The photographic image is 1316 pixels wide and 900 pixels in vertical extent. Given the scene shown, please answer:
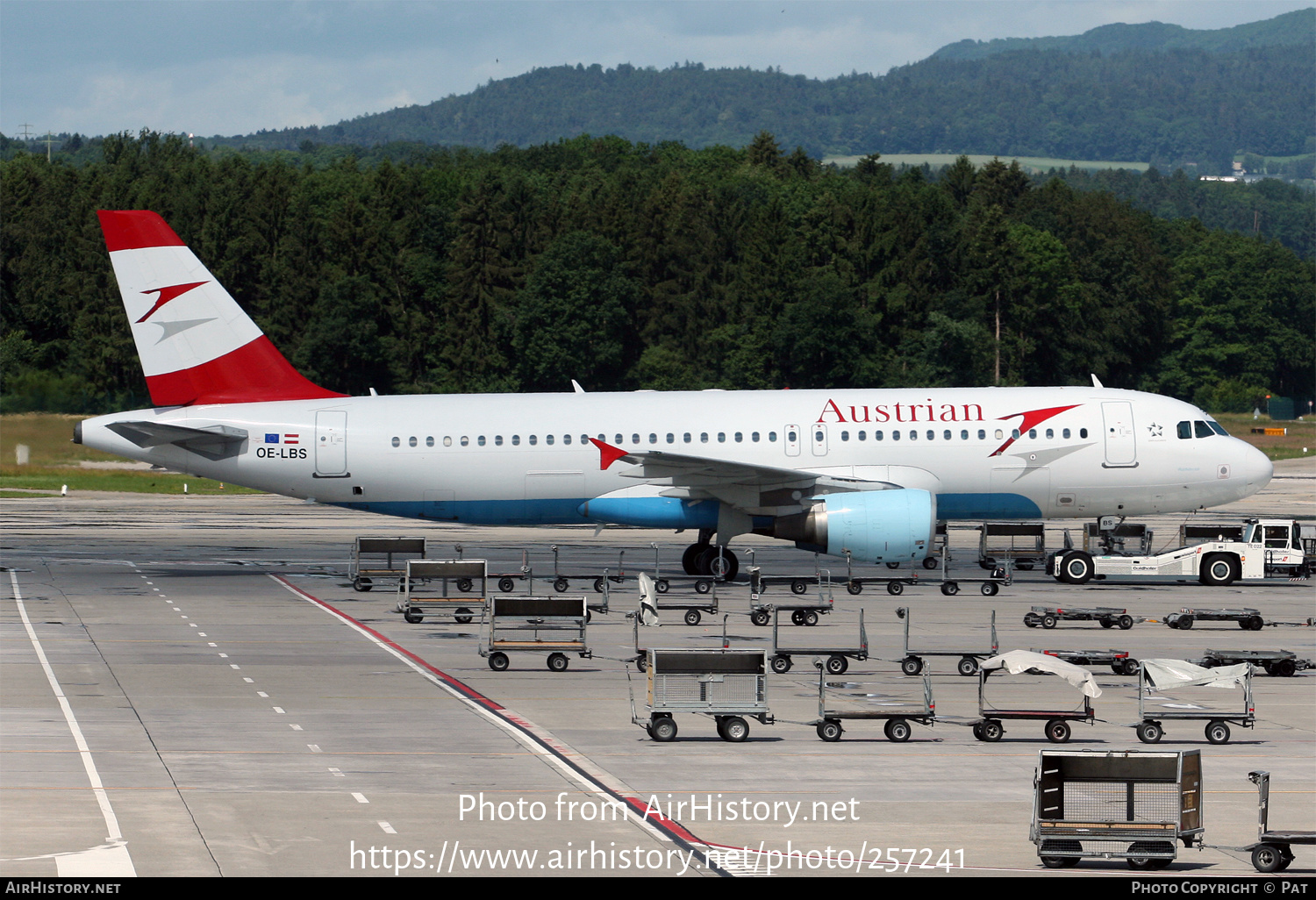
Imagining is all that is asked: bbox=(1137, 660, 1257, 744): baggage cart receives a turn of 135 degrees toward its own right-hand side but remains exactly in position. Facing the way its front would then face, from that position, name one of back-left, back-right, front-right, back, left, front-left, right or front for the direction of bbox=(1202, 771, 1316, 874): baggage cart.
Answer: back-right

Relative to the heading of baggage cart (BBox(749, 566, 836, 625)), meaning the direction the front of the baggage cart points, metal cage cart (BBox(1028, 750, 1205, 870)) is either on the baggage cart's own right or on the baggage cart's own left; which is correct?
on the baggage cart's own left

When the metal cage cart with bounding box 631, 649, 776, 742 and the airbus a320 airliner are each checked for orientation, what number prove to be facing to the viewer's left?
1

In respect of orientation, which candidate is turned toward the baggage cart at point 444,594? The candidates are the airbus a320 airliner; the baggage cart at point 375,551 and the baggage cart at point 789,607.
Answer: the baggage cart at point 789,607

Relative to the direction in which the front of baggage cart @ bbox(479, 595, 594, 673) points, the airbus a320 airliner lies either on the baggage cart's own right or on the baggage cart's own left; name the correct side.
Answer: on the baggage cart's own right

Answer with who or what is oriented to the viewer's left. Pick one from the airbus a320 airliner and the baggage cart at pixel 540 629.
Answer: the baggage cart

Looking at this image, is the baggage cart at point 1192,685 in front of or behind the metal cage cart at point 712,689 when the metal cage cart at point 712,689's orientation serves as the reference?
behind

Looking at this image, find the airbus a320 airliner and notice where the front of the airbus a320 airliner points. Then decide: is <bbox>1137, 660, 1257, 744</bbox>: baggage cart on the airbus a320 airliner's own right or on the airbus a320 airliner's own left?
on the airbus a320 airliner's own right

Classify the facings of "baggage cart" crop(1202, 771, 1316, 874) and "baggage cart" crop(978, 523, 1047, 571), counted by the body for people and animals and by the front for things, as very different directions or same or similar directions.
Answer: same or similar directions

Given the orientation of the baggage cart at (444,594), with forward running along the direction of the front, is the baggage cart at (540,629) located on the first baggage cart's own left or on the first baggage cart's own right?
on the first baggage cart's own left

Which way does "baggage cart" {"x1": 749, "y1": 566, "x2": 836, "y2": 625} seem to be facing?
to the viewer's left

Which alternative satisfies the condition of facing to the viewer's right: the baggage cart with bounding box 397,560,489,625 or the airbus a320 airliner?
the airbus a320 airliner

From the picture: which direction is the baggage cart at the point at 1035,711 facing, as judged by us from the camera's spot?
facing to the left of the viewer

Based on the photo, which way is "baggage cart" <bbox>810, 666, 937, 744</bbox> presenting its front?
to the viewer's left

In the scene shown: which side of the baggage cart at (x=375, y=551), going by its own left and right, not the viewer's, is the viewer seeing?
left

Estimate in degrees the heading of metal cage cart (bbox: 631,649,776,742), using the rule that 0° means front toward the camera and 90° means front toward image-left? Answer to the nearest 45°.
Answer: approximately 90°

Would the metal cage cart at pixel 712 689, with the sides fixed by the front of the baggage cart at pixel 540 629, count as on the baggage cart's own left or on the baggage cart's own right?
on the baggage cart's own left

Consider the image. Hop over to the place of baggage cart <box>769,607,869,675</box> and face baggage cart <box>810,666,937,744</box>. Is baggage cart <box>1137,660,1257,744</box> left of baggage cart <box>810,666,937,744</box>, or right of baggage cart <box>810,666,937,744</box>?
left

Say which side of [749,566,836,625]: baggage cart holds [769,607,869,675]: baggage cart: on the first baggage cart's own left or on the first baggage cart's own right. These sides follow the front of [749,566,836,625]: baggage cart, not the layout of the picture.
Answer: on the first baggage cart's own left

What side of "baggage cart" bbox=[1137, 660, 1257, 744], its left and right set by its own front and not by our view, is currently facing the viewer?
left
